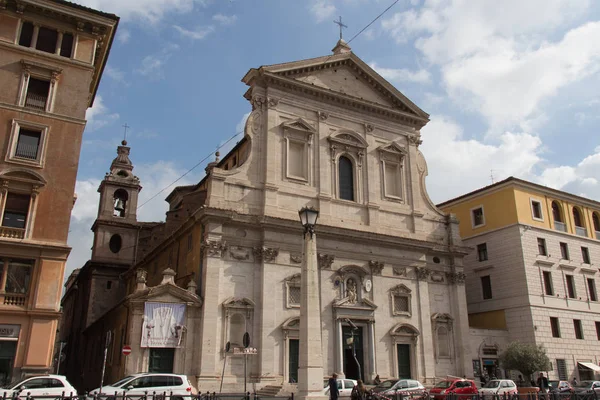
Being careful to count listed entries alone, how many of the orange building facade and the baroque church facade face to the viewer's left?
0

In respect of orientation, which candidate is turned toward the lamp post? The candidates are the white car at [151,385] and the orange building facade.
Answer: the orange building facade

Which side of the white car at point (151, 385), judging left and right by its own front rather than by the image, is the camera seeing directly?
left

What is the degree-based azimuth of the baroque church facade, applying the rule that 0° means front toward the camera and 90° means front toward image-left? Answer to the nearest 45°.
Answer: approximately 315°

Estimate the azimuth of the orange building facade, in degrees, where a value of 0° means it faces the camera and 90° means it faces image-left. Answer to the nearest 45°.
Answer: approximately 315°

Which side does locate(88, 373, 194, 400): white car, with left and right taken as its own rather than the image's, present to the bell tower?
right

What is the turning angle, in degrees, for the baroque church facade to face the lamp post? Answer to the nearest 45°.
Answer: approximately 45° to its right

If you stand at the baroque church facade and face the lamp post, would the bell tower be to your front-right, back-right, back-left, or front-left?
back-right

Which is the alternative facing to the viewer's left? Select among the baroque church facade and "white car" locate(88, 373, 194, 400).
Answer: the white car

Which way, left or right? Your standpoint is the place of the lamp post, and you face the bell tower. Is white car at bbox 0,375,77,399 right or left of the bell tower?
left
